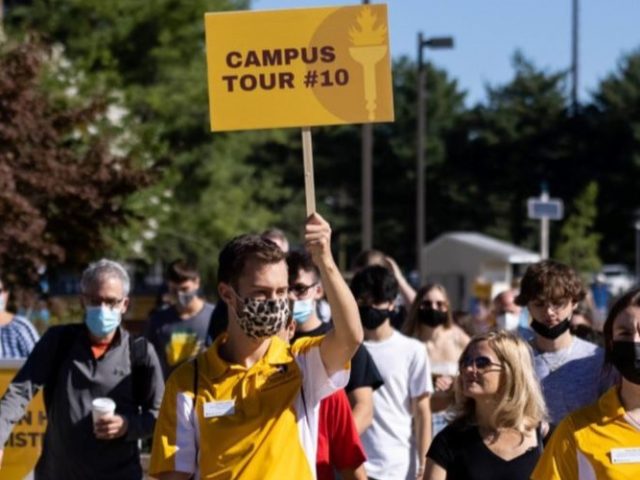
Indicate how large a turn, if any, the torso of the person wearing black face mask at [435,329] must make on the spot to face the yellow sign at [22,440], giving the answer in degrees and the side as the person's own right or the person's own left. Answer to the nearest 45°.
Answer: approximately 90° to the person's own right

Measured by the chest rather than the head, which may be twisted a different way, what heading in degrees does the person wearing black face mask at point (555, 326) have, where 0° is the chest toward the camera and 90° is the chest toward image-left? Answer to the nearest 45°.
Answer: approximately 0°

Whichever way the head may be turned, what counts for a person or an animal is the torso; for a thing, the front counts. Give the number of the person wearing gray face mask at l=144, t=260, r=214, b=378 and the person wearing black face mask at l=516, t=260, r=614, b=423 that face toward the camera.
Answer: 2

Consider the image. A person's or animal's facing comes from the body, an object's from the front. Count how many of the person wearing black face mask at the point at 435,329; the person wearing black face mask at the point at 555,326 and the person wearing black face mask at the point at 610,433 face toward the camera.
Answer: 3
